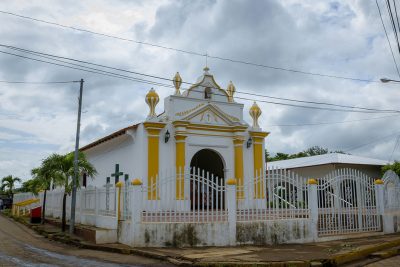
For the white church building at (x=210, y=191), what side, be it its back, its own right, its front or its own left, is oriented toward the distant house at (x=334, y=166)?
left

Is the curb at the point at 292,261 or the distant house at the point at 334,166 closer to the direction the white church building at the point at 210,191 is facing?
the curb

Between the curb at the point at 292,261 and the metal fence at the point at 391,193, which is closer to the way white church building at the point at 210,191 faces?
the curb

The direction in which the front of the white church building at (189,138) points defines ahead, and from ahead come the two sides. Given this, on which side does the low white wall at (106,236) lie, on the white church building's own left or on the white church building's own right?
on the white church building's own right

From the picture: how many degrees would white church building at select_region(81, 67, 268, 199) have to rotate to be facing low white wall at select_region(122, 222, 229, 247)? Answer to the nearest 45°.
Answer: approximately 45° to its right

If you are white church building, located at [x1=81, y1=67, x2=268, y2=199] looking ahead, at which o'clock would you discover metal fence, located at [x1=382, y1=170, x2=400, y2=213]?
The metal fence is roughly at 11 o'clock from the white church building.

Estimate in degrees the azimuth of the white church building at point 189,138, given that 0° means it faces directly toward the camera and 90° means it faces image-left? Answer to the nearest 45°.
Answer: approximately 315°

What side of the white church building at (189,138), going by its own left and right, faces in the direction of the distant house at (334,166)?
left
